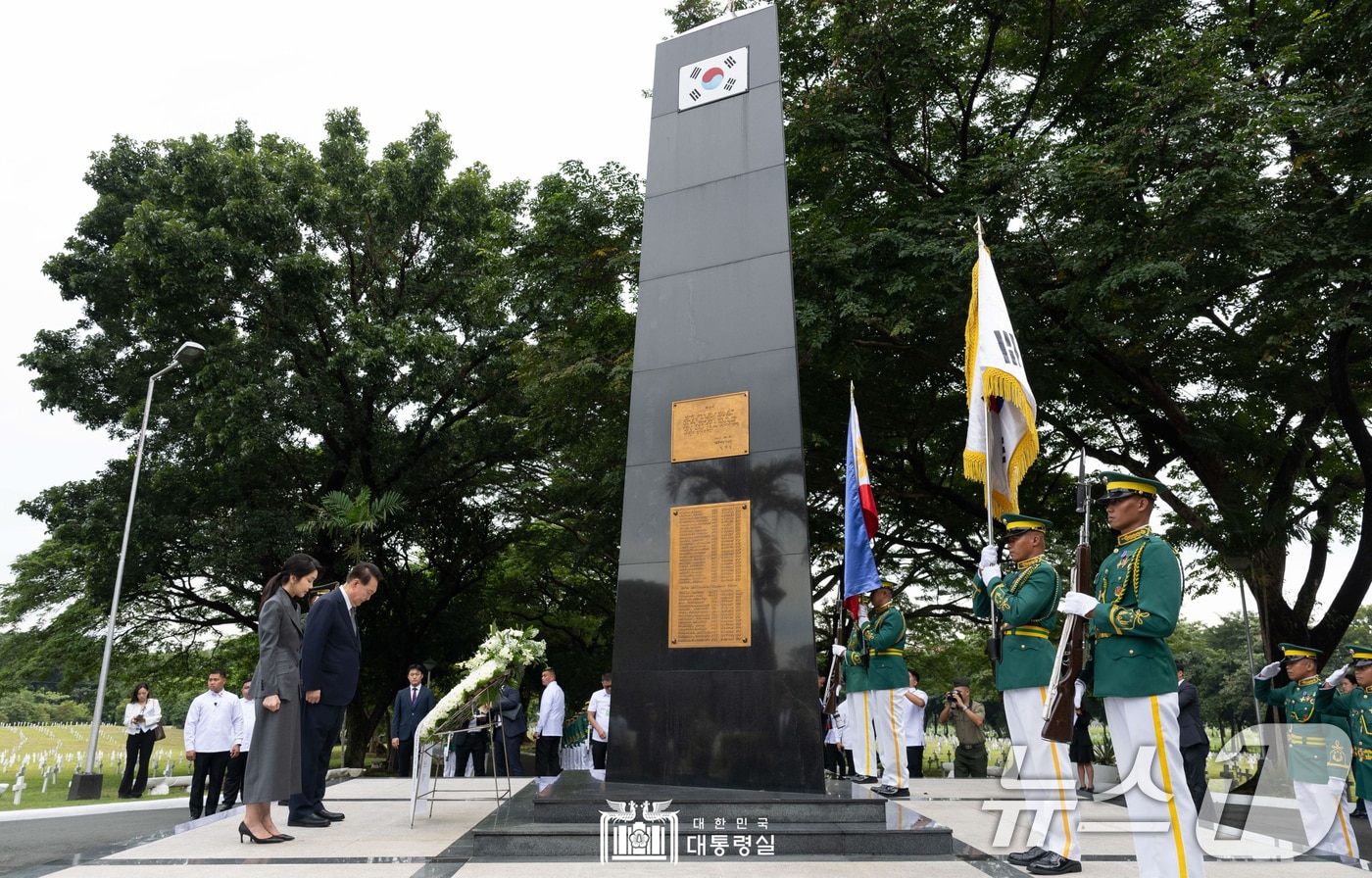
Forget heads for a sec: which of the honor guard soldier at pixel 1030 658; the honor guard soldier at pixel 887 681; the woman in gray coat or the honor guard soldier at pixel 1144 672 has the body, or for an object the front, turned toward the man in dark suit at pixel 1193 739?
the woman in gray coat

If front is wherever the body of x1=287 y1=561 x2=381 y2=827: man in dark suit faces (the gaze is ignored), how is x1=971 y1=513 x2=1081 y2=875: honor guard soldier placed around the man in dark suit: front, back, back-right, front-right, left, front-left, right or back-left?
front-right

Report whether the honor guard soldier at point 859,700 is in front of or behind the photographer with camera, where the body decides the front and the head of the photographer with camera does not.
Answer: in front

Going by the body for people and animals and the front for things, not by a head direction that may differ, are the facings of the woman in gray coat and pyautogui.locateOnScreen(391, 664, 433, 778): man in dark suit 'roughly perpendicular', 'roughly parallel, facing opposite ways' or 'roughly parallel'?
roughly perpendicular

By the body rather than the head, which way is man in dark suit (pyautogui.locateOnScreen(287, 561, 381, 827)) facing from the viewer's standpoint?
to the viewer's right

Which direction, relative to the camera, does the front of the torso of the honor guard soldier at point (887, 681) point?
to the viewer's left

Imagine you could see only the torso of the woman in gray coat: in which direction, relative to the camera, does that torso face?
to the viewer's right

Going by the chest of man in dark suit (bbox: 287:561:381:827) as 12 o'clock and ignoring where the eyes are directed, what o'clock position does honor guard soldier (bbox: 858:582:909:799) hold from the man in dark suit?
The honor guard soldier is roughly at 12 o'clock from the man in dark suit.

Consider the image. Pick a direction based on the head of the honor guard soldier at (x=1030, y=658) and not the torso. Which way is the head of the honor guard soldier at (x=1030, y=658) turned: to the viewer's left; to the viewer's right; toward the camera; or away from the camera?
to the viewer's left

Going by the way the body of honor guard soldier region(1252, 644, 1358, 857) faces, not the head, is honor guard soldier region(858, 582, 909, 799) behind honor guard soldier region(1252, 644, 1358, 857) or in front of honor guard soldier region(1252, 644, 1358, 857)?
in front

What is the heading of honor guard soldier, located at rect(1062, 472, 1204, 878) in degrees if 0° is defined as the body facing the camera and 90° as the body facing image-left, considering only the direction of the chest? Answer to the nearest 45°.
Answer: approximately 90°

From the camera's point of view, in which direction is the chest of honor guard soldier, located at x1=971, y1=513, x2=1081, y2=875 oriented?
to the viewer's left

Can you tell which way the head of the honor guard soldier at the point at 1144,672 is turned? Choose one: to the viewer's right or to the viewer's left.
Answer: to the viewer's left

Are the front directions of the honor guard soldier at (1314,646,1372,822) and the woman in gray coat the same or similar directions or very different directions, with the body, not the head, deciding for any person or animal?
very different directions
